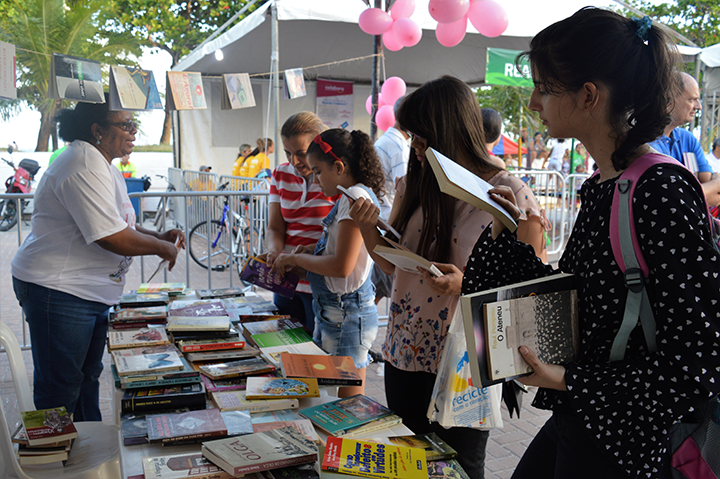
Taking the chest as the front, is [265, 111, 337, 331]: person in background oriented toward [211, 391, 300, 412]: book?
yes

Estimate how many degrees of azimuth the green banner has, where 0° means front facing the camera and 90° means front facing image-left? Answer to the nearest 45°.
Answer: approximately 0°

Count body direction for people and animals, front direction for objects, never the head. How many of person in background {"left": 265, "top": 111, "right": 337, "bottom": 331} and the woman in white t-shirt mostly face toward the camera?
1

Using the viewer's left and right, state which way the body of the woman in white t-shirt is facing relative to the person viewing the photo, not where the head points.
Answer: facing to the right of the viewer
